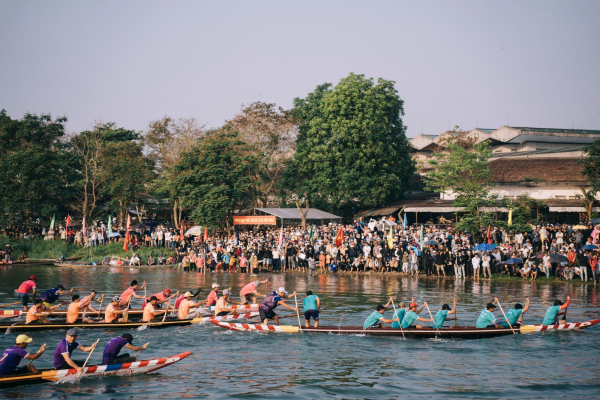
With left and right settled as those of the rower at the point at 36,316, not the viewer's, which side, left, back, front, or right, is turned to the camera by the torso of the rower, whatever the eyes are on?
right

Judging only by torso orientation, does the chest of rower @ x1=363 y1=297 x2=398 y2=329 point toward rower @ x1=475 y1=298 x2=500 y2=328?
yes

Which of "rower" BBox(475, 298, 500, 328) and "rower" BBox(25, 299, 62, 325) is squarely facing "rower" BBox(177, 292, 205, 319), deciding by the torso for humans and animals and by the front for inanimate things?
"rower" BBox(25, 299, 62, 325)

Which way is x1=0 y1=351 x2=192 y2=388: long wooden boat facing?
to the viewer's right

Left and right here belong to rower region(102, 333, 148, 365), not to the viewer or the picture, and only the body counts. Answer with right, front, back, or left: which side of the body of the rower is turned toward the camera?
right

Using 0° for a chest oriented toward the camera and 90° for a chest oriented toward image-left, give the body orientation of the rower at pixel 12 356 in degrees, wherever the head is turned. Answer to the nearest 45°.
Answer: approximately 270°

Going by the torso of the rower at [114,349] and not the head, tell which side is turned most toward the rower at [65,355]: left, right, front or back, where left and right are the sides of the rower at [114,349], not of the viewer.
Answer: back

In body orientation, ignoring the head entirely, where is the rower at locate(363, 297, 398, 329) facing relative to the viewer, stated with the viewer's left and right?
facing to the right of the viewer

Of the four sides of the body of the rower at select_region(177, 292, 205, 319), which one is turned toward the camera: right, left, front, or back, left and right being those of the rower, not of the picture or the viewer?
right
